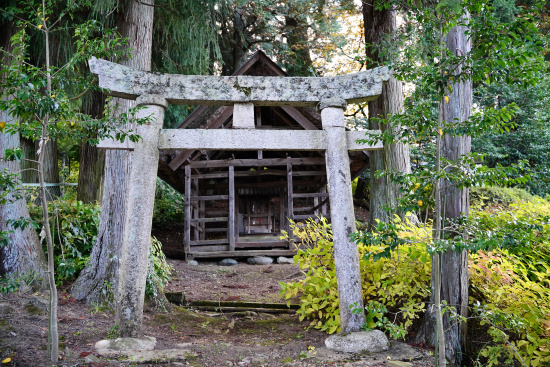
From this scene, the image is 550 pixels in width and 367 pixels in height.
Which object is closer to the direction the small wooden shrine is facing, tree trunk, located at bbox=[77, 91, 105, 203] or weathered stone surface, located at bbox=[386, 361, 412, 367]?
the weathered stone surface

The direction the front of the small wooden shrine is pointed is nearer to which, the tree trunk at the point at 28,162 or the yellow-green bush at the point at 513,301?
the yellow-green bush

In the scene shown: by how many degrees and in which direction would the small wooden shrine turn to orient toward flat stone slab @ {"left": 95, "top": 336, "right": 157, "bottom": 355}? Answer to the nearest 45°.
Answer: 0° — it already faces it

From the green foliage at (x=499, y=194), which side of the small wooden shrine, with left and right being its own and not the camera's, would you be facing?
left

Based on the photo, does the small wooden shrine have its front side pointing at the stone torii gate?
yes

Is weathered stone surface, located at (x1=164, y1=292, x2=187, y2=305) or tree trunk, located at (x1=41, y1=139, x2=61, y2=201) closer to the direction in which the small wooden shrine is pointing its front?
the weathered stone surface
